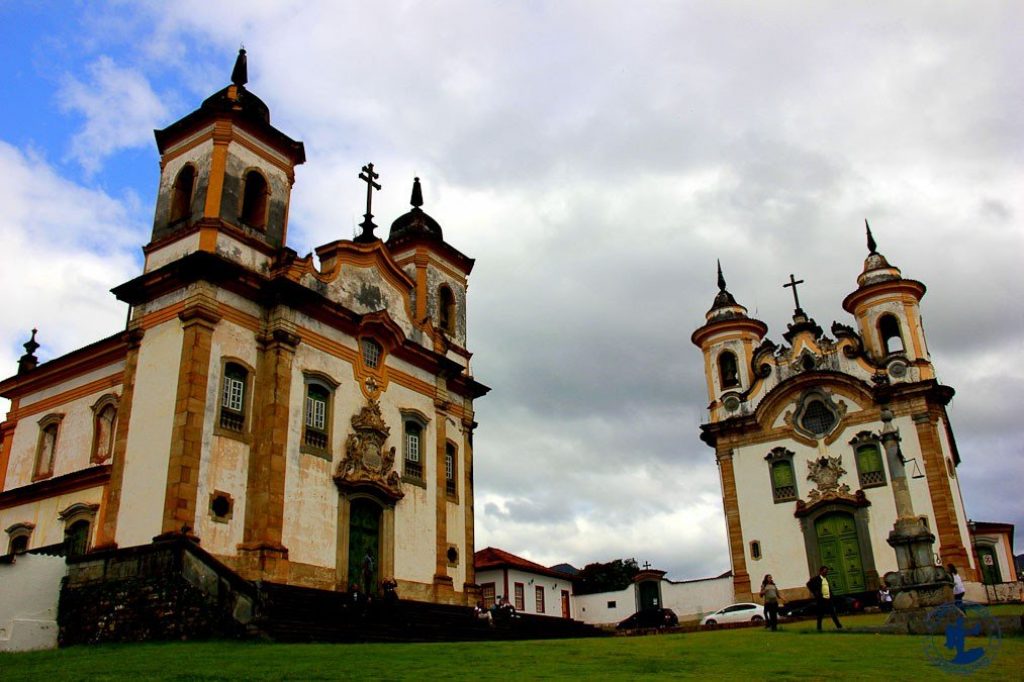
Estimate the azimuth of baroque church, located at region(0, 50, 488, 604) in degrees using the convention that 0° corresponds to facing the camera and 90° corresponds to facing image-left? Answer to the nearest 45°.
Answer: approximately 315°

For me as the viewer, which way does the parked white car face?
facing to the left of the viewer

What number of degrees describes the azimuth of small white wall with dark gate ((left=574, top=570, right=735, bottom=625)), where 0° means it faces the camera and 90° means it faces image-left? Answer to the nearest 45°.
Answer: approximately 0°

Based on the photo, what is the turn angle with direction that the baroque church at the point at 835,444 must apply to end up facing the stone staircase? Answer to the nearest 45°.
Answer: approximately 45° to its right

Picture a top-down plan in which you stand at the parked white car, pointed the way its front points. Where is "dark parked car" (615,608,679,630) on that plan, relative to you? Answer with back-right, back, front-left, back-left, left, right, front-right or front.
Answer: front-right

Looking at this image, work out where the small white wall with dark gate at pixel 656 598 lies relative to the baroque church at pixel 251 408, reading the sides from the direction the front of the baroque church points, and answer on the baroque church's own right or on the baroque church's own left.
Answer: on the baroque church's own left

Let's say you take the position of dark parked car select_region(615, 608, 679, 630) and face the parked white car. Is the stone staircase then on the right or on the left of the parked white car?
right

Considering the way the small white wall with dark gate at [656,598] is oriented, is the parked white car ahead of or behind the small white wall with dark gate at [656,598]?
ahead
